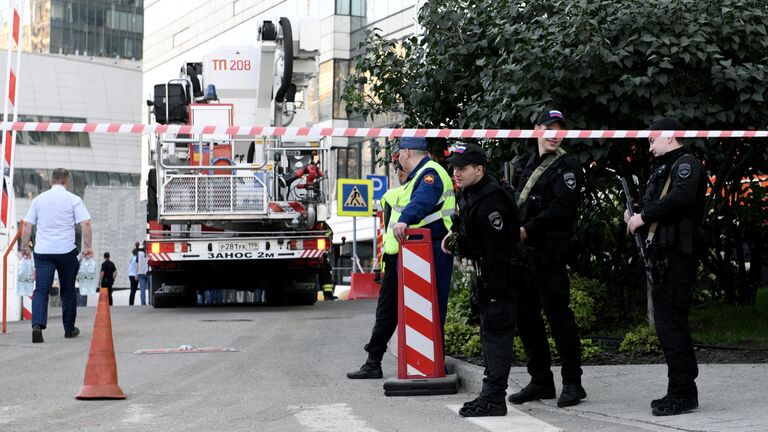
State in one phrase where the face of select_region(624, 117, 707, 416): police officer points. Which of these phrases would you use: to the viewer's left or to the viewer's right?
to the viewer's left

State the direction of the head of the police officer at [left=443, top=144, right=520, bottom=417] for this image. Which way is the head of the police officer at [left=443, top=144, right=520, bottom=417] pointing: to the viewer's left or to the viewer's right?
to the viewer's left

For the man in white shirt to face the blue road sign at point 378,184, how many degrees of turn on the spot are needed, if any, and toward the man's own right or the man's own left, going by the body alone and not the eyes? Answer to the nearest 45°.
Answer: approximately 45° to the man's own right

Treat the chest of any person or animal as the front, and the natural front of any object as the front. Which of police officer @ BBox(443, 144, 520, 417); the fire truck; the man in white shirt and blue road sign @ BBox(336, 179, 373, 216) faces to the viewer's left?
the police officer

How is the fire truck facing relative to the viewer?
away from the camera

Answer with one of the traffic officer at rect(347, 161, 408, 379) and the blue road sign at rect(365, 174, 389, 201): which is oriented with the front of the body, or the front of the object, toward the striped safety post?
the blue road sign
